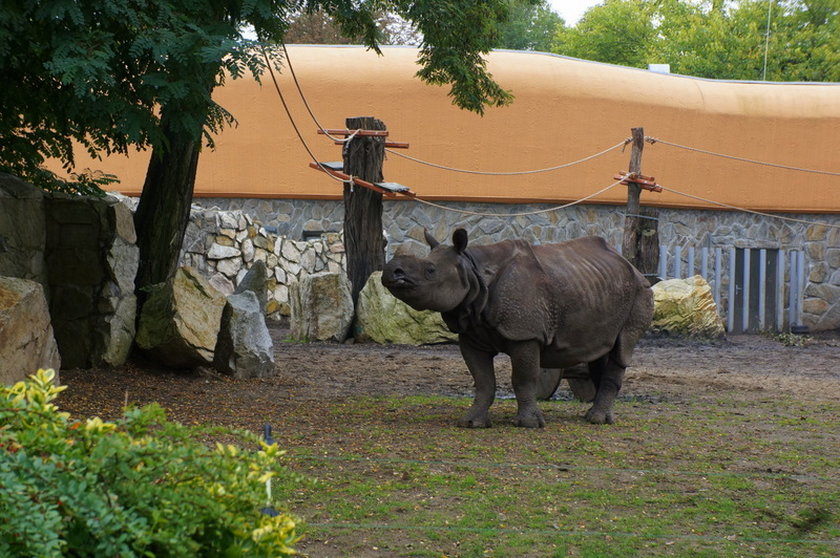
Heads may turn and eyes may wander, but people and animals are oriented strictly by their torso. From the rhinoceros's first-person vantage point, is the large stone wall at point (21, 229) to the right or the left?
on its right

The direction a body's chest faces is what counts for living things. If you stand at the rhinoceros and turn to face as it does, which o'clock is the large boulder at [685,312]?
The large boulder is roughly at 5 o'clock from the rhinoceros.

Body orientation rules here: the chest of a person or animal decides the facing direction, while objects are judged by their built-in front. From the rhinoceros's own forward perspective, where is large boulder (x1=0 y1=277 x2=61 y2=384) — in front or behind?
in front

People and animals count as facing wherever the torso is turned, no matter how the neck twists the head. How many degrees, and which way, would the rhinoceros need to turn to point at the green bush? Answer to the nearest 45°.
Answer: approximately 45° to its left

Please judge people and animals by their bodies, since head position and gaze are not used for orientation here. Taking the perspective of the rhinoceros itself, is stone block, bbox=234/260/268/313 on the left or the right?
on its right

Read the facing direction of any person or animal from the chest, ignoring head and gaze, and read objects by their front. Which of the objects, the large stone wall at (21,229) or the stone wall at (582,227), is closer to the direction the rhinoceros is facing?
the large stone wall

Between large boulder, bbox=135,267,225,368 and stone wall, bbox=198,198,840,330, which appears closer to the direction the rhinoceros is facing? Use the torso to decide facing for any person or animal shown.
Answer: the large boulder

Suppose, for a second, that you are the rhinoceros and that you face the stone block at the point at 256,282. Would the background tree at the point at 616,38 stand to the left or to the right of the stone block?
right

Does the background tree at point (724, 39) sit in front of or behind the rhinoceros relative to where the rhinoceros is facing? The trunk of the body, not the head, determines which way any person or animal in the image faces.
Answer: behind

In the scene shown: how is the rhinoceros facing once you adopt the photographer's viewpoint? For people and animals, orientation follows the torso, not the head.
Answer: facing the viewer and to the left of the viewer

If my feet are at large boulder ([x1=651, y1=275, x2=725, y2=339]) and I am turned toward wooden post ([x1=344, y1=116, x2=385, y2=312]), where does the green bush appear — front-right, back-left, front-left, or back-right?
front-left

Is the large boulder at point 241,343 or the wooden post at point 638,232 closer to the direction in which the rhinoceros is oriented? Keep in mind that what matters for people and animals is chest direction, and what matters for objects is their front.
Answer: the large boulder
